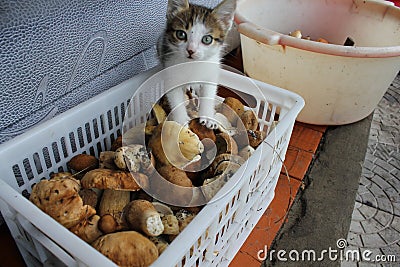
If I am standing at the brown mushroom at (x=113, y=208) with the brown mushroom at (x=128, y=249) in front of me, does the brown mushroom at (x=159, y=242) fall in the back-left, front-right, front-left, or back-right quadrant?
front-left

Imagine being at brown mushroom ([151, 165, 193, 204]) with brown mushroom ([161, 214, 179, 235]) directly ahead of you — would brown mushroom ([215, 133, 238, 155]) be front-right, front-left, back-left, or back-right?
back-left

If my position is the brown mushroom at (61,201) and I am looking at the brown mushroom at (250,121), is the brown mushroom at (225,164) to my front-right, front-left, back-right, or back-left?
front-right

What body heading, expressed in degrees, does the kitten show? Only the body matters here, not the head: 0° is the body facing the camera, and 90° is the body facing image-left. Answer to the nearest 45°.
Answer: approximately 0°

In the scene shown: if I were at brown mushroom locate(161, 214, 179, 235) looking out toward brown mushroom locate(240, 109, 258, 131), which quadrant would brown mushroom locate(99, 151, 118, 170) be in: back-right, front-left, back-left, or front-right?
front-left
